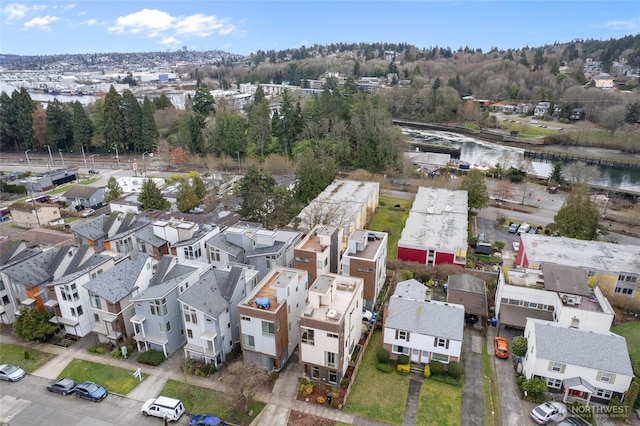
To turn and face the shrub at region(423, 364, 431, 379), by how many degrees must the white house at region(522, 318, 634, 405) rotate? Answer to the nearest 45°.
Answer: approximately 45° to its right

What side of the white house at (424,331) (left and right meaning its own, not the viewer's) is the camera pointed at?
front

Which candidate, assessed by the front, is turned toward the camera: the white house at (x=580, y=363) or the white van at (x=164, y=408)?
the white house

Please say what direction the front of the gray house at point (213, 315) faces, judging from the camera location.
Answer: facing the viewer and to the left of the viewer

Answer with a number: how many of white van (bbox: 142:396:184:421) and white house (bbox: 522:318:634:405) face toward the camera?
1

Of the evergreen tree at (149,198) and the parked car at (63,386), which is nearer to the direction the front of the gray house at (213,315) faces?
the parked car

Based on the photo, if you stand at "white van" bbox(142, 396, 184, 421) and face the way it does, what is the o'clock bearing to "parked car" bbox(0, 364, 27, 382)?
The parked car is roughly at 12 o'clock from the white van.

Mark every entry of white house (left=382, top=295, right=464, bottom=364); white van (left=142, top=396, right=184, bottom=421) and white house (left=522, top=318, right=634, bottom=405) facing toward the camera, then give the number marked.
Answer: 2

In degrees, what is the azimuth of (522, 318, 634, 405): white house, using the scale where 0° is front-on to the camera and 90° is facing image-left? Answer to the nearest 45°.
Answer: approximately 0°

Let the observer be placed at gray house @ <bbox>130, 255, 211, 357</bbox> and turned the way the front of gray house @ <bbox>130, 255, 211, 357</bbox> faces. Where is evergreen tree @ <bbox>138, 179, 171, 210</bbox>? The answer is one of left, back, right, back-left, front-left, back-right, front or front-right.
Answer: back-right

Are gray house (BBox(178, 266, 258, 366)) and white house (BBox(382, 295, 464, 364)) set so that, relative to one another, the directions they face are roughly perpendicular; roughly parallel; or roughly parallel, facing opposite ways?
roughly parallel

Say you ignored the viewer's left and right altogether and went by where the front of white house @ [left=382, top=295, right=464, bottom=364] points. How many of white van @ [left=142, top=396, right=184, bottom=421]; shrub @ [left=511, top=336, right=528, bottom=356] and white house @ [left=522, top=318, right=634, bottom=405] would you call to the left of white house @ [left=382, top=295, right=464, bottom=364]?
2

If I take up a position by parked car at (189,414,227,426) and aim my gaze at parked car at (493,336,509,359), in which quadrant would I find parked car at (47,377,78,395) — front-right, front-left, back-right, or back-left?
back-left

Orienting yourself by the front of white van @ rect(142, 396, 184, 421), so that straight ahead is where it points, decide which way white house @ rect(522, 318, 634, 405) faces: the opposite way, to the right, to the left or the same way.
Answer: to the left

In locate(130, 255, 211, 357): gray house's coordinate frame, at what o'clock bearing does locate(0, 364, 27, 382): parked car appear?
The parked car is roughly at 2 o'clock from the gray house.

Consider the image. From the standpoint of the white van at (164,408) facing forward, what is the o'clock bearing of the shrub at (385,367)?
The shrub is roughly at 5 o'clock from the white van.

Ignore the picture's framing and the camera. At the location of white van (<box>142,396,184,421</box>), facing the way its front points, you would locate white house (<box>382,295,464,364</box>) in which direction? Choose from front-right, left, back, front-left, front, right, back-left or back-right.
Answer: back-right

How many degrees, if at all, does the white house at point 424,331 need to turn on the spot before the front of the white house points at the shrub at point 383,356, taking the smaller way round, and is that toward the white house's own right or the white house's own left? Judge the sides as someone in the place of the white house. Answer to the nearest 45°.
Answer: approximately 45° to the white house's own right

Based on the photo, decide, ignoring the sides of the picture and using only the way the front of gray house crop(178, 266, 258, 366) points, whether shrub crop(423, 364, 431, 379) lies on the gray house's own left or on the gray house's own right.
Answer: on the gray house's own left

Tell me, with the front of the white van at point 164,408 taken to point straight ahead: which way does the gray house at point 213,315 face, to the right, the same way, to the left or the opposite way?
to the left

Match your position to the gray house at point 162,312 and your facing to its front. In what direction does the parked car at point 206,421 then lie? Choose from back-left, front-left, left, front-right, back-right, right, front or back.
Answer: front-left
